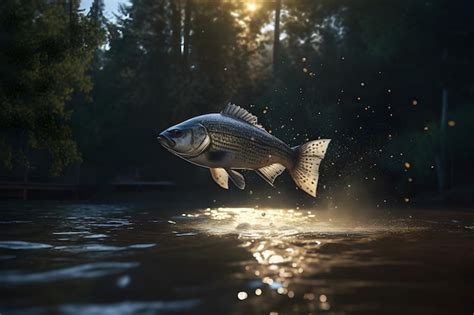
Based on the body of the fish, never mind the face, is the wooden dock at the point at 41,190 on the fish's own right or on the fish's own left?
on the fish's own right

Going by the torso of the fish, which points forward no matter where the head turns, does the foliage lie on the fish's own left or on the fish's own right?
on the fish's own right

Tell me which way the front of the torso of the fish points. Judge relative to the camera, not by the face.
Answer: to the viewer's left
